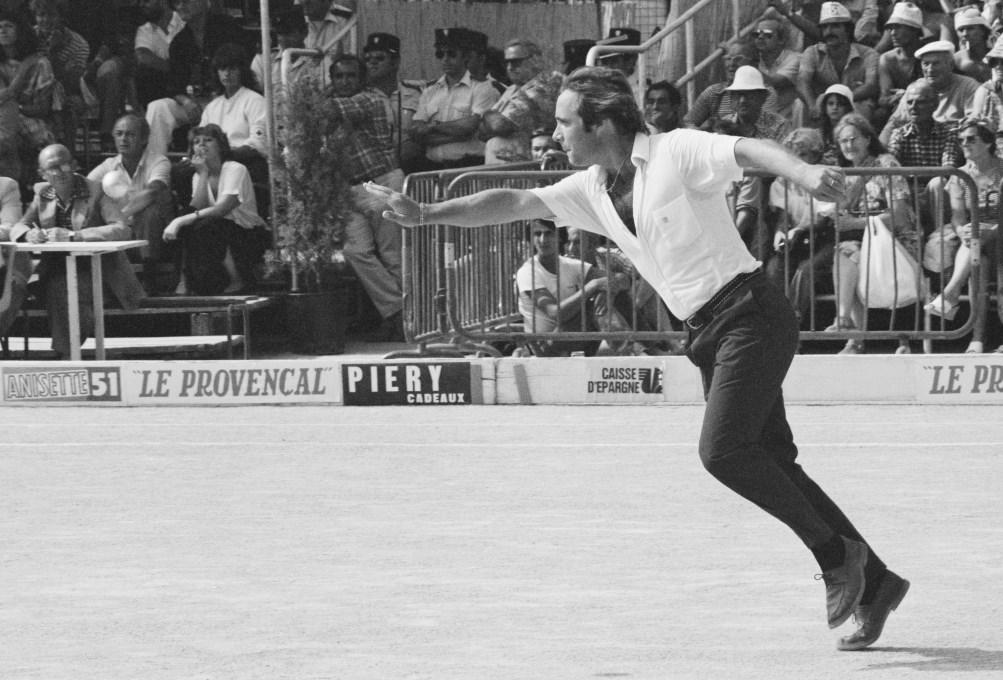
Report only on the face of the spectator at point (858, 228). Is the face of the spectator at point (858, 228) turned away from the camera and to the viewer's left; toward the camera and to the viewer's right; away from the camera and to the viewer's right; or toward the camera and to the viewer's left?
toward the camera and to the viewer's left

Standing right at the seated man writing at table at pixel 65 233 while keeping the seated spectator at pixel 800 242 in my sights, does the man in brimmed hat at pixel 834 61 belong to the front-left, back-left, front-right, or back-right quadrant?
front-left

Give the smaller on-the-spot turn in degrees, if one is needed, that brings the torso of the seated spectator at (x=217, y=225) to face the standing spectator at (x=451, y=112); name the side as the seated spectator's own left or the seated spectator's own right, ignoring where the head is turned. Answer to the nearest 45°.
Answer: approximately 135° to the seated spectator's own left

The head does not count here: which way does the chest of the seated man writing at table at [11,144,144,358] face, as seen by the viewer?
toward the camera

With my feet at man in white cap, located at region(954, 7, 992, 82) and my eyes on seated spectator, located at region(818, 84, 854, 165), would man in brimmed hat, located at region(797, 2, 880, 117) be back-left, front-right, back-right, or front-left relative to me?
front-right

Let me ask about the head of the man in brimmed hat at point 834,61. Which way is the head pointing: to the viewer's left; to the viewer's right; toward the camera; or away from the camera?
toward the camera

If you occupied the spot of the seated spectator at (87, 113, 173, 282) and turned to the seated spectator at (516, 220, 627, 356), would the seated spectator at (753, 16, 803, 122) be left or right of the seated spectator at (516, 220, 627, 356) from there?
left

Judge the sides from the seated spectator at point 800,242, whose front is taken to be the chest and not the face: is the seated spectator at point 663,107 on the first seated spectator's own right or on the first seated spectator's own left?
on the first seated spectator's own right

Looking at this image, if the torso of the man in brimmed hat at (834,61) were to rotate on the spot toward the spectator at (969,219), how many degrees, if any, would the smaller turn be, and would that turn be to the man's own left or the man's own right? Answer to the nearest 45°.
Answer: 0° — they already face them

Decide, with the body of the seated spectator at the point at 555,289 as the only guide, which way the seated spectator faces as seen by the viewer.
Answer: toward the camera

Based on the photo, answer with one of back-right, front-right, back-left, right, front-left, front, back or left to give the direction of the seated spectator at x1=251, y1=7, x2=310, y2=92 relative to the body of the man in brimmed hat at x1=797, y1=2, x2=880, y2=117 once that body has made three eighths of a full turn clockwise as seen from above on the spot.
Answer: front-left

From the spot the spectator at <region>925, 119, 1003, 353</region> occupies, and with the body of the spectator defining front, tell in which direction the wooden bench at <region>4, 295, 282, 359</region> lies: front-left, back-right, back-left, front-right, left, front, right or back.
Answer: front-right

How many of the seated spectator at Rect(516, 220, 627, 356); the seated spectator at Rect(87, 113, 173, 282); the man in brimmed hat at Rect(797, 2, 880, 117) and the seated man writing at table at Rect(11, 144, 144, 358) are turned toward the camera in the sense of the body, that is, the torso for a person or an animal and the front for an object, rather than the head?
4

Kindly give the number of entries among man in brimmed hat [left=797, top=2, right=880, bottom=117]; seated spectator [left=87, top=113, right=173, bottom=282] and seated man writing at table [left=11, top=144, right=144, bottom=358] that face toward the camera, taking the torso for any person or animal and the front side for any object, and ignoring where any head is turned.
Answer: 3

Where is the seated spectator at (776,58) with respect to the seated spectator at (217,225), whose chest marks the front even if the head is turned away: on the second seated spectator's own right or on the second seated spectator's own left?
on the second seated spectator's own left

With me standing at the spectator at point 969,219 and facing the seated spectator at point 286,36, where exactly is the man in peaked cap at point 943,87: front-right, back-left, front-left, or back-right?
front-right

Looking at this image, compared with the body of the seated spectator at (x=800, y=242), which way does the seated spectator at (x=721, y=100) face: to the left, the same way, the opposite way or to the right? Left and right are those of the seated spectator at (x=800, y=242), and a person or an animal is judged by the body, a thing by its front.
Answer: the same way
